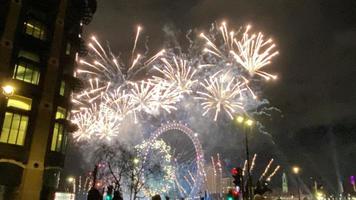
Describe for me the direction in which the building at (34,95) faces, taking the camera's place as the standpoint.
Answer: facing the viewer and to the right of the viewer
